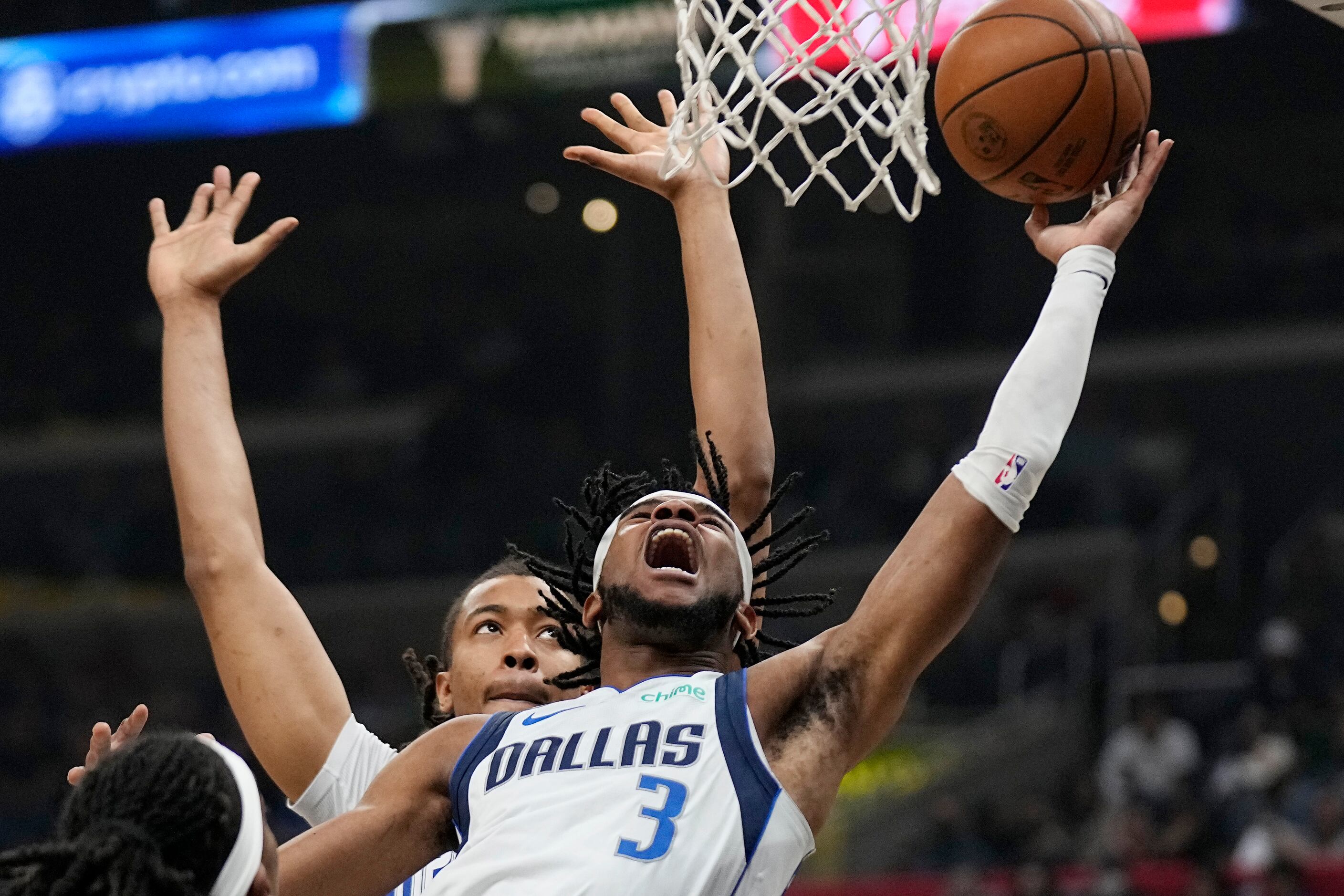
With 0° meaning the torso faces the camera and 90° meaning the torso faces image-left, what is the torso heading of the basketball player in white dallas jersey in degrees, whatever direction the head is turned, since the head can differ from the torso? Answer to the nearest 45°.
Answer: approximately 0°

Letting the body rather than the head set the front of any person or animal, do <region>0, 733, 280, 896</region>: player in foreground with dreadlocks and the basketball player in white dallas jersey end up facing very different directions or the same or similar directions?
very different directions

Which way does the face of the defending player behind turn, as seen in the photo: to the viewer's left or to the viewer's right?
to the viewer's right

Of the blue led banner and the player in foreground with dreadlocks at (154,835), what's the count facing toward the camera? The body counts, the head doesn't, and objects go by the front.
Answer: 1

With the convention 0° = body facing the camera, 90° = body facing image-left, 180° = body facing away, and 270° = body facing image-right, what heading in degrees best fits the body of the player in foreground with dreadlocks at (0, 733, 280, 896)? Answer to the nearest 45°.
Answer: approximately 225°

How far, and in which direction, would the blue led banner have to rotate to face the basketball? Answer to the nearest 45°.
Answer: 0° — it already faces it

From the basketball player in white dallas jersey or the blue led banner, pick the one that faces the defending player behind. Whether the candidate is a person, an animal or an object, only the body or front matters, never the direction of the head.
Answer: the blue led banner

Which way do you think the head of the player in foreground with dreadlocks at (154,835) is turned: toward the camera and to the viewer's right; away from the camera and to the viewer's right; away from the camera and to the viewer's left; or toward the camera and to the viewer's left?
away from the camera and to the viewer's right

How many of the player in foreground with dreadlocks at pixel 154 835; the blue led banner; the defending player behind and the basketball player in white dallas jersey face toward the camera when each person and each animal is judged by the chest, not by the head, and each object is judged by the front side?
3
